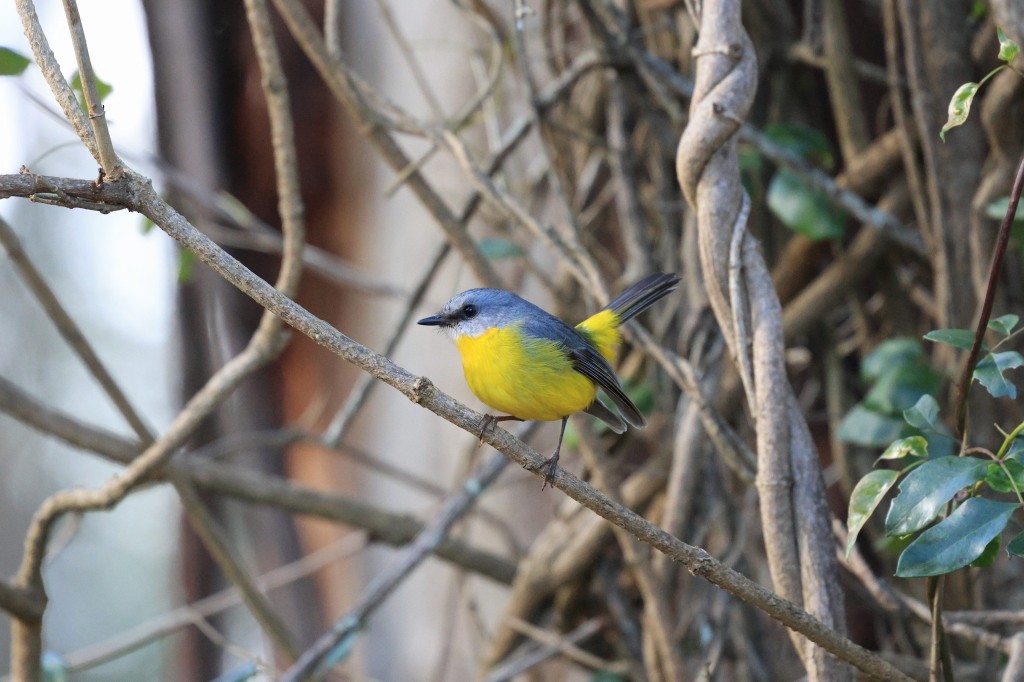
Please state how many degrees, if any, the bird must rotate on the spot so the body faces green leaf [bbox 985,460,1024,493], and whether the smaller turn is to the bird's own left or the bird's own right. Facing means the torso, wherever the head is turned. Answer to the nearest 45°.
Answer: approximately 135° to the bird's own left

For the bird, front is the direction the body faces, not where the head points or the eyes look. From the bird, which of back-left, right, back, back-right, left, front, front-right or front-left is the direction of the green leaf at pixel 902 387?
back

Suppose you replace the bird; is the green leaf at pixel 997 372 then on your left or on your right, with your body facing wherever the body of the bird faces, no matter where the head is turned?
on your left

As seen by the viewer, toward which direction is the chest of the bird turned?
to the viewer's left

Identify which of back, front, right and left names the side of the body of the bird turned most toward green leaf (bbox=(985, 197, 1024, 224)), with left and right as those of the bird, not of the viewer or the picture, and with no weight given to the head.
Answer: back

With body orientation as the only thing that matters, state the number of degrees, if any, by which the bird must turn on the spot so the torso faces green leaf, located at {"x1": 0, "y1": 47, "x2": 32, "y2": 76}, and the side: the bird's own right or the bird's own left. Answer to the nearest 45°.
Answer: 0° — it already faces it

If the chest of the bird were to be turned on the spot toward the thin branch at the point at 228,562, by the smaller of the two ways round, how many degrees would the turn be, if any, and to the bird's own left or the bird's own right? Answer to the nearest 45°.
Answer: approximately 90° to the bird's own right
